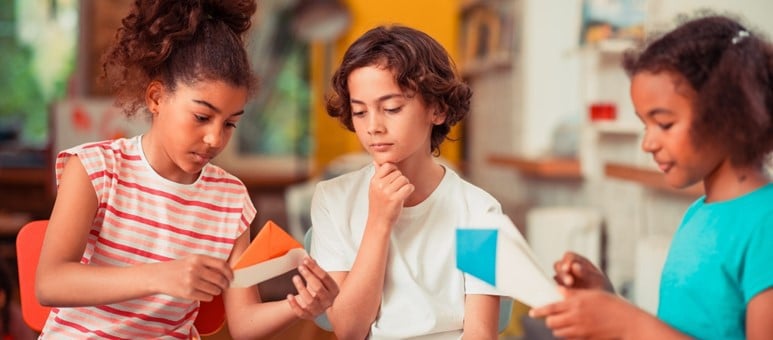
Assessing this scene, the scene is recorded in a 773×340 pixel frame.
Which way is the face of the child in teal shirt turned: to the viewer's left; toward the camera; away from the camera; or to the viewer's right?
to the viewer's left

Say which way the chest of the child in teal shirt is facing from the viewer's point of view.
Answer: to the viewer's left

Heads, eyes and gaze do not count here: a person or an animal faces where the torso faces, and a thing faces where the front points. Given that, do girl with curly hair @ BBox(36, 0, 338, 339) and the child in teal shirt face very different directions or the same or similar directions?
very different directions

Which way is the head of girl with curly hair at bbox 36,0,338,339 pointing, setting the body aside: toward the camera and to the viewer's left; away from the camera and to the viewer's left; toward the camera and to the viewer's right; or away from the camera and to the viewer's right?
toward the camera and to the viewer's right

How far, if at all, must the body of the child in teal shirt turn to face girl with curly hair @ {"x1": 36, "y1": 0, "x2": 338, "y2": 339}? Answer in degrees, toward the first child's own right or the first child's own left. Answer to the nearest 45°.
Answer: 0° — they already face them

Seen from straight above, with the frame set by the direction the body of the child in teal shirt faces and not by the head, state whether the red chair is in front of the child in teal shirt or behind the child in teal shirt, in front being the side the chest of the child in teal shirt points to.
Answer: in front

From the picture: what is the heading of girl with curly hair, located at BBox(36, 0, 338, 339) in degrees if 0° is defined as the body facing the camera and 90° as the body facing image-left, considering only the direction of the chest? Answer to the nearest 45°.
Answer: approximately 315°

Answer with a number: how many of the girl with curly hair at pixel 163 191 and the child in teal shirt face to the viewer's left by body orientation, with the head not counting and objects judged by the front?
1

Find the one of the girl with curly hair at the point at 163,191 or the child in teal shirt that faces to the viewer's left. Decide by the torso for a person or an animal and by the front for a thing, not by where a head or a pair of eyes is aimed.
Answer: the child in teal shirt
